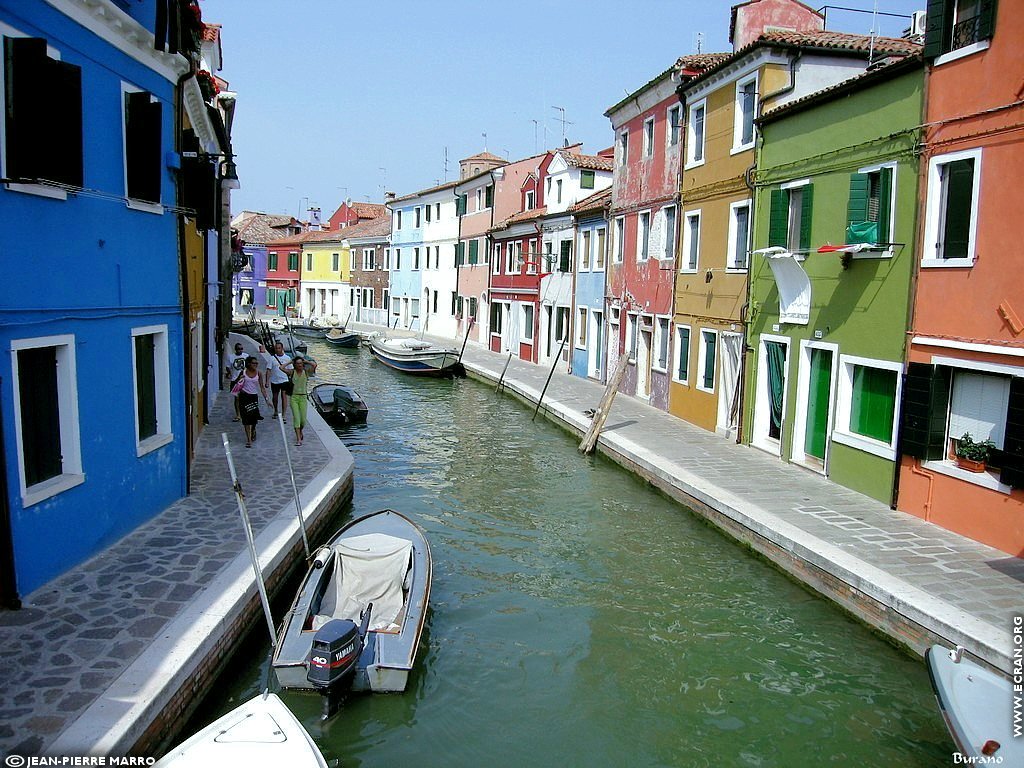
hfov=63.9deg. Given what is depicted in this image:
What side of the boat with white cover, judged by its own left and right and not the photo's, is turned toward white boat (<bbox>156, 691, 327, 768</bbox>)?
back

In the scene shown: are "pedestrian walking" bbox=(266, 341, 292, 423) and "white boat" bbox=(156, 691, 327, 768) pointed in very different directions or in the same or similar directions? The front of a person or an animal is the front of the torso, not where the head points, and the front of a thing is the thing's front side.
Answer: very different directions

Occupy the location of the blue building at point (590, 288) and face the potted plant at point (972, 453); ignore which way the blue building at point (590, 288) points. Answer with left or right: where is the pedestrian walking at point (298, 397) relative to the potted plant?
right

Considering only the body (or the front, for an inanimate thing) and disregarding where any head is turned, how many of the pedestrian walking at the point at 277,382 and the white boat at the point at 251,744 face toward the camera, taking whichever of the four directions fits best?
1

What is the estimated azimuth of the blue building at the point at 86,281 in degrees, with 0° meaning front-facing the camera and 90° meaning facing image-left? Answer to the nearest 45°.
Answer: approximately 315°

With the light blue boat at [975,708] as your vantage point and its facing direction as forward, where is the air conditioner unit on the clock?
The air conditioner unit is roughly at 1 o'clock from the light blue boat.

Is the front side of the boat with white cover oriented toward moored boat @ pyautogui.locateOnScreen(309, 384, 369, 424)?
yes

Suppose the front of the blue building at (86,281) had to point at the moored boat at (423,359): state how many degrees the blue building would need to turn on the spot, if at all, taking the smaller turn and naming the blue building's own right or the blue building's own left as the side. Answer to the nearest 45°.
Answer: approximately 90° to the blue building's own left

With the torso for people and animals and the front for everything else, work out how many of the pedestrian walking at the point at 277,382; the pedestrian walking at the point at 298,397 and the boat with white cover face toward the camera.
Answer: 2

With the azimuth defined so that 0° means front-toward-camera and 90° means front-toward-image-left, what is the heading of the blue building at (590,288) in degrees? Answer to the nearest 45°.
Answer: approximately 45°

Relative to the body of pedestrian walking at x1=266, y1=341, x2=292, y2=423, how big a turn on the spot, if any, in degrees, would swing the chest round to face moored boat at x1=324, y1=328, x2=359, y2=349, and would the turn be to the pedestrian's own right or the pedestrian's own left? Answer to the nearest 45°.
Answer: approximately 180°

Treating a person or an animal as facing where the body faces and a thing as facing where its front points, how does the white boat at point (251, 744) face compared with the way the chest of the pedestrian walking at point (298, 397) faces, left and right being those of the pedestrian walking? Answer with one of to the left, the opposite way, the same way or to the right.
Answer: the opposite way
